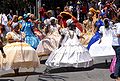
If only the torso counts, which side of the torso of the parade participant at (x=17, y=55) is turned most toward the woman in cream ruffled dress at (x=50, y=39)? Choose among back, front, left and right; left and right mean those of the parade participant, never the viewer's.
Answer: left

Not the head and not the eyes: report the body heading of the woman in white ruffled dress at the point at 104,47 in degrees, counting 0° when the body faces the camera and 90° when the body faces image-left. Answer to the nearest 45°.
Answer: approximately 45°

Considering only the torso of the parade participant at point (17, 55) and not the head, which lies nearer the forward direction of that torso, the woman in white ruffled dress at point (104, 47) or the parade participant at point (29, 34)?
the woman in white ruffled dress

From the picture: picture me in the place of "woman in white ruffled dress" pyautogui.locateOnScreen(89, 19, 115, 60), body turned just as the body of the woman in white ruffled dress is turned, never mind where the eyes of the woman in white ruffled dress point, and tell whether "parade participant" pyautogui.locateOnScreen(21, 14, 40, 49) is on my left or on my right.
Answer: on my right

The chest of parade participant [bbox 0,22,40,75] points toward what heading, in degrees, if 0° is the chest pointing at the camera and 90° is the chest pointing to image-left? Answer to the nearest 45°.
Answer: approximately 315°

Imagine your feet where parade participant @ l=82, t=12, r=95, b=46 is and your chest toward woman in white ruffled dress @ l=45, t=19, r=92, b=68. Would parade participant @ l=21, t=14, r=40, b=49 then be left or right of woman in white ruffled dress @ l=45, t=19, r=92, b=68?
right

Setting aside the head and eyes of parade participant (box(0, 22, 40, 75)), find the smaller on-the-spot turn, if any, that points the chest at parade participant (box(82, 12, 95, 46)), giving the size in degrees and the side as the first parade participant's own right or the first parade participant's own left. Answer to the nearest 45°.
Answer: approximately 90° to the first parade participant's own left
